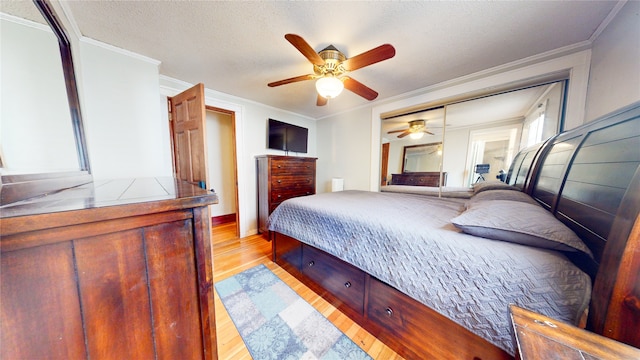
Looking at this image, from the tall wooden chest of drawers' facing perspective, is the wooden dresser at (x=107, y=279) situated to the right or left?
on its right

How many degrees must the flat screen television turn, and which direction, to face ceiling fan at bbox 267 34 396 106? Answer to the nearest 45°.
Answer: approximately 45° to its right

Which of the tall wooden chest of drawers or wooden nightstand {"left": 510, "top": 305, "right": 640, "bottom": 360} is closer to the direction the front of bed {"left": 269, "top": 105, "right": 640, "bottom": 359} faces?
the tall wooden chest of drawers

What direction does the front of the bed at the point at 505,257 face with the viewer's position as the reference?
facing away from the viewer and to the left of the viewer

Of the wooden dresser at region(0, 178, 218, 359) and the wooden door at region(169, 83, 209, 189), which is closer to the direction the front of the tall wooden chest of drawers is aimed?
the wooden dresser
